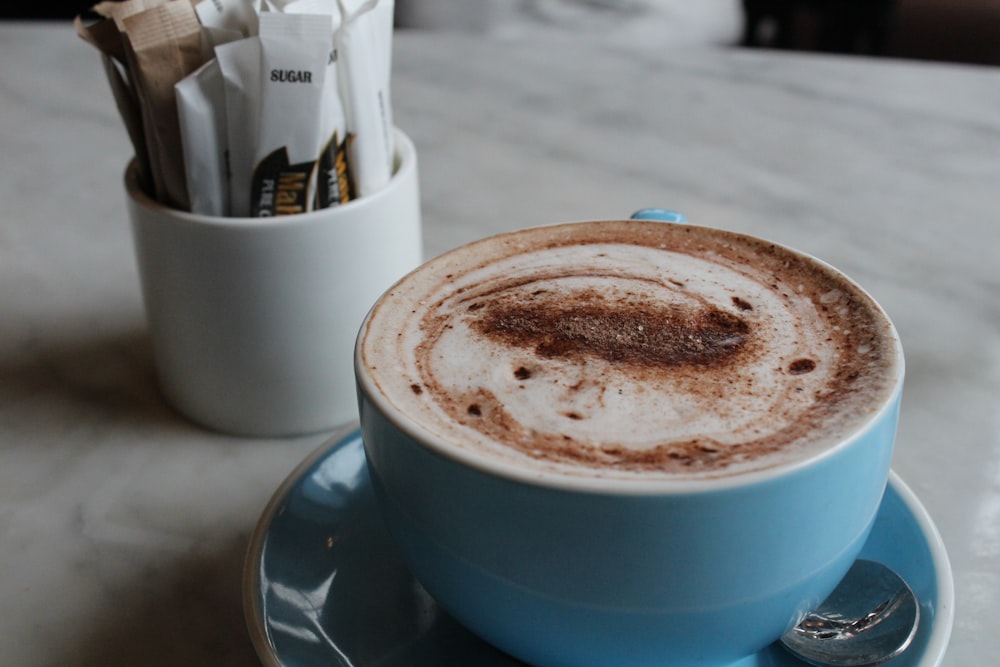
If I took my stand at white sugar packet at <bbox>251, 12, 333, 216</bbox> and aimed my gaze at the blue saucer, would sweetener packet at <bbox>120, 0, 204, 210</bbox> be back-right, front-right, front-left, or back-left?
back-right

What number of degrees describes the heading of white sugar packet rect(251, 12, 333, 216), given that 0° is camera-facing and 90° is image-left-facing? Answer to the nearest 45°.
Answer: approximately 0°
